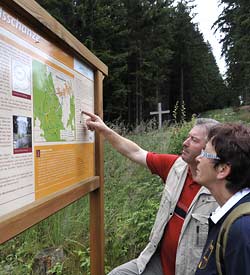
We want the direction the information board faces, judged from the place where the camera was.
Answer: facing the viewer and to the right of the viewer
